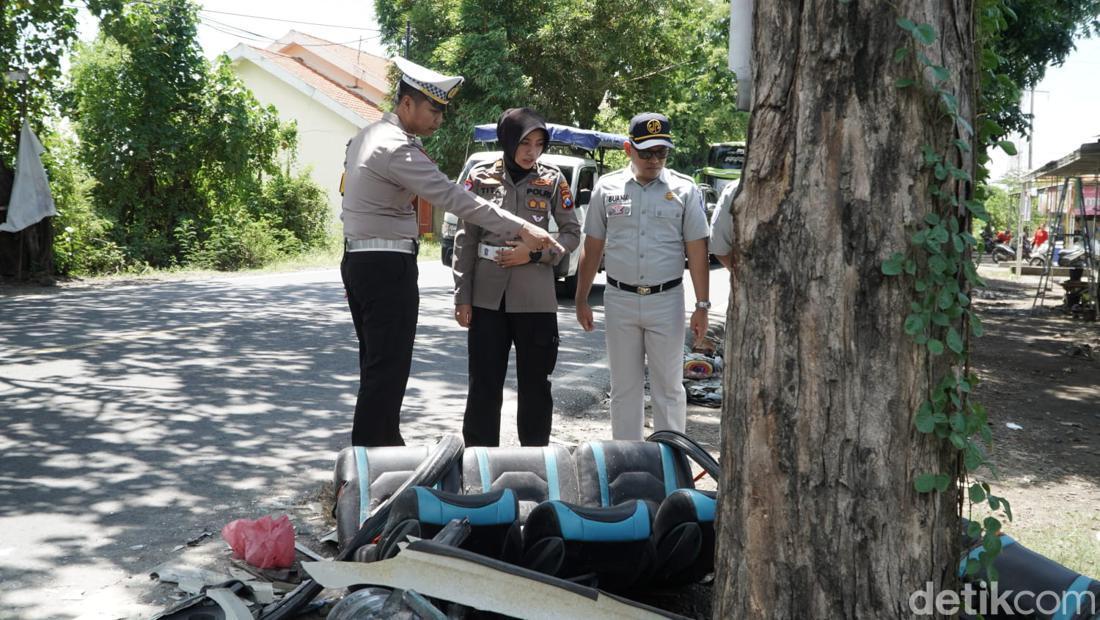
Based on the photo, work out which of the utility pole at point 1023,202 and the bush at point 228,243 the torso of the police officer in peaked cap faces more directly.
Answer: the utility pole

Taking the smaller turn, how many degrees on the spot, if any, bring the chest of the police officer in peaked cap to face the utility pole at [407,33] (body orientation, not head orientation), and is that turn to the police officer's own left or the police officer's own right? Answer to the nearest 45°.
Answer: approximately 90° to the police officer's own left

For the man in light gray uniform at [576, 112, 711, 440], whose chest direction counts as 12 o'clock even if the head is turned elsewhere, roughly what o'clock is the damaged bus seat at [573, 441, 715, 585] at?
The damaged bus seat is roughly at 12 o'clock from the man in light gray uniform.

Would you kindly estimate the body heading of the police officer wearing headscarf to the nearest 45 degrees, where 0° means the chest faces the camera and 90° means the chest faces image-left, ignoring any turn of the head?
approximately 0°

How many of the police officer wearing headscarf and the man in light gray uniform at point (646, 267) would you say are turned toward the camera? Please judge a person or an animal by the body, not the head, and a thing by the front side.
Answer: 2

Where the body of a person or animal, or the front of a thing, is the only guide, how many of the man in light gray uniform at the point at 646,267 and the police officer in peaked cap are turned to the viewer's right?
1

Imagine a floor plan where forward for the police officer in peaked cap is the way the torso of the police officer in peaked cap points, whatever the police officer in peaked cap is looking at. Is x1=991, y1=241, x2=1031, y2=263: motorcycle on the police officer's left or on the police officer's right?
on the police officer's left

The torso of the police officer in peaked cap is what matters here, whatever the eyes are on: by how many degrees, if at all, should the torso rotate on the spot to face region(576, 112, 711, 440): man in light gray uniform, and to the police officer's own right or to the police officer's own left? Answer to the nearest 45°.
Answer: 0° — they already face them

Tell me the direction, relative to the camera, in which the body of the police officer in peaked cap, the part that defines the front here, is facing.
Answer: to the viewer's right

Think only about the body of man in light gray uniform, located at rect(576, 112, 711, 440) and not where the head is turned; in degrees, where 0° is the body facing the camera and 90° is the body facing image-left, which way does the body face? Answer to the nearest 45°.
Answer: approximately 0°
